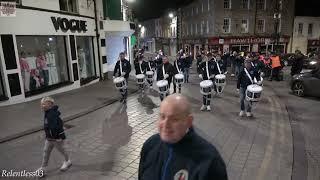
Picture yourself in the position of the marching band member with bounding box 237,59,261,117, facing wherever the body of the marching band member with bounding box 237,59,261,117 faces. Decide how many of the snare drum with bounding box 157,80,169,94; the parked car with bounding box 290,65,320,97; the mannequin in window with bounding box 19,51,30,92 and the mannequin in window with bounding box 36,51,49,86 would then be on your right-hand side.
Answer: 3

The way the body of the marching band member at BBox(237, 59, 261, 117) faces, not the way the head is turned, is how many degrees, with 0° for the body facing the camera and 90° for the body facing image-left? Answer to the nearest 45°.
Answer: approximately 0°

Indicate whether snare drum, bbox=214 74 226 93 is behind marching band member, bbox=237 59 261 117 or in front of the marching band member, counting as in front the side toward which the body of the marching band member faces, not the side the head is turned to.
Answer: behind

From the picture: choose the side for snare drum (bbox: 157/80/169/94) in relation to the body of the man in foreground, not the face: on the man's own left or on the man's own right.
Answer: on the man's own right

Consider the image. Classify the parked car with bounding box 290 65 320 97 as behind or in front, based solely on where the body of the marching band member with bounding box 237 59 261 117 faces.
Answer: behind

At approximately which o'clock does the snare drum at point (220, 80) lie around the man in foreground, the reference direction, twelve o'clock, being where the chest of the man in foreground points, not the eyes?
The snare drum is roughly at 5 o'clock from the man in foreground.

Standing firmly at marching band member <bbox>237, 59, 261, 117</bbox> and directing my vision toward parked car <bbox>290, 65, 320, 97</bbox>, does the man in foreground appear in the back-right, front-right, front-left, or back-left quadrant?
back-right

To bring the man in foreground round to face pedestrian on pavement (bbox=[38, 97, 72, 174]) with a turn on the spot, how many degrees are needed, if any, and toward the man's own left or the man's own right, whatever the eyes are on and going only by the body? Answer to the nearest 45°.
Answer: approximately 90° to the man's own right

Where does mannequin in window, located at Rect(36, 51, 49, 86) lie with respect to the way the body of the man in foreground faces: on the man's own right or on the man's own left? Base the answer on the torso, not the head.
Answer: on the man's own right
